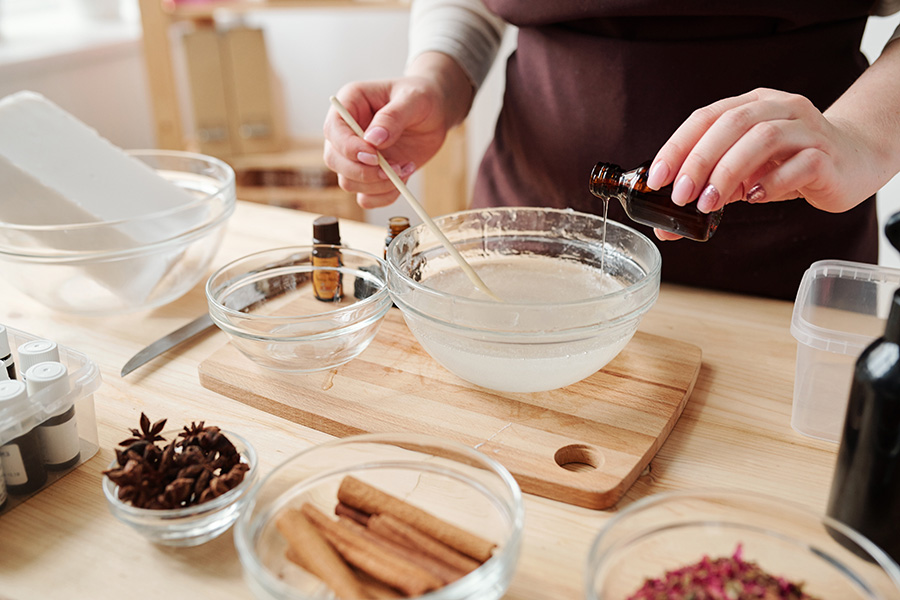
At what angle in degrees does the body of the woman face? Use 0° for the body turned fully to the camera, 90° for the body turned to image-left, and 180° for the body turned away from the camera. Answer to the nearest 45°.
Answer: approximately 0°

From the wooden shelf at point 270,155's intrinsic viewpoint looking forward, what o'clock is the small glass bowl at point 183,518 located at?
The small glass bowl is roughly at 12 o'clock from the wooden shelf.

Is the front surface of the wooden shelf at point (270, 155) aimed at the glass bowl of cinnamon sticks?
yes

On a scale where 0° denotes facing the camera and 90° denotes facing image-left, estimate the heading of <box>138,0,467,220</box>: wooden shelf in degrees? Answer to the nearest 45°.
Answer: approximately 0°

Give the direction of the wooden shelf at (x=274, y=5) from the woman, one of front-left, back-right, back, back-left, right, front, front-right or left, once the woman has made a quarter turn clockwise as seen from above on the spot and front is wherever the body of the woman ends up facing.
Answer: front-right

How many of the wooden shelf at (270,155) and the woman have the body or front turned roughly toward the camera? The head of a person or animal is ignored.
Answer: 2

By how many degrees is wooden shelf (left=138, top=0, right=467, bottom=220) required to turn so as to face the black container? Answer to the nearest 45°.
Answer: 0° — it already faces it

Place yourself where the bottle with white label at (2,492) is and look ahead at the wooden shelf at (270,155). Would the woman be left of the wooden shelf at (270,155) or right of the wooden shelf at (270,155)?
right
